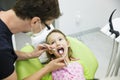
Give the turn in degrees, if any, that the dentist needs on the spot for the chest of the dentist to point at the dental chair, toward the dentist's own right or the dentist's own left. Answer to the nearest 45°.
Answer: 0° — they already face it

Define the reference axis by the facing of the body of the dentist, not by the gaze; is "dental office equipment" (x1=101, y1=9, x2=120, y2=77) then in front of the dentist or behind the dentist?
in front

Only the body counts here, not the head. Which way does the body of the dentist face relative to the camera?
to the viewer's right
